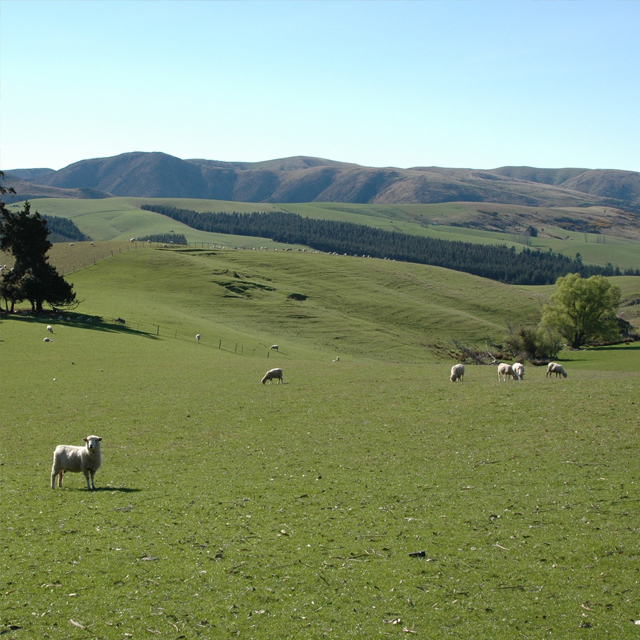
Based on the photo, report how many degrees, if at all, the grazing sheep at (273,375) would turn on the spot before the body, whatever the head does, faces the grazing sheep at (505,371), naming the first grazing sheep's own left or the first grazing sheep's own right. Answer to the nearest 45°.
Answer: approximately 180°

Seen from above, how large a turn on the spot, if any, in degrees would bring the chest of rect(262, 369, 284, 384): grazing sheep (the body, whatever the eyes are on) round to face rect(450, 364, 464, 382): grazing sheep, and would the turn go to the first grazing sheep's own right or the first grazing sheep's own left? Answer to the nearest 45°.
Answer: approximately 180°

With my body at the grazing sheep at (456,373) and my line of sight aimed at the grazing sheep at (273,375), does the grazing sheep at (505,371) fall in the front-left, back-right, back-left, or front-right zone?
back-right

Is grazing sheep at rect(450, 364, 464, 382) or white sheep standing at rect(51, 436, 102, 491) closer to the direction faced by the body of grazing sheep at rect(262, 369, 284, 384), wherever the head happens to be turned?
the white sheep standing

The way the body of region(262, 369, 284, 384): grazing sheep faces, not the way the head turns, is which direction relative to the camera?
to the viewer's left

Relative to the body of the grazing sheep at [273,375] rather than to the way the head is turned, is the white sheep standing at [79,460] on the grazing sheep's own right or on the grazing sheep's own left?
on the grazing sheep's own left
